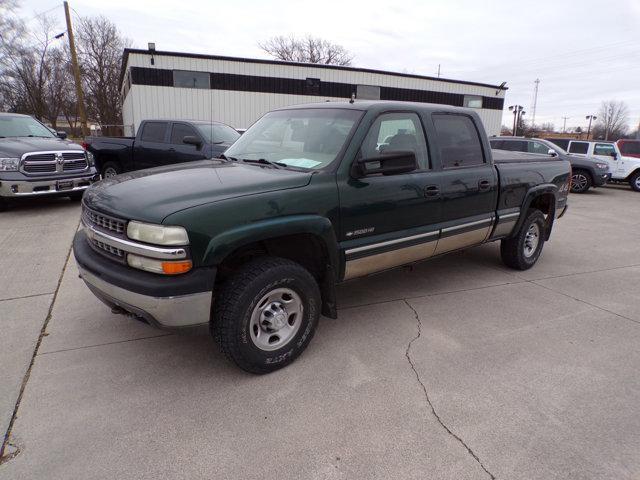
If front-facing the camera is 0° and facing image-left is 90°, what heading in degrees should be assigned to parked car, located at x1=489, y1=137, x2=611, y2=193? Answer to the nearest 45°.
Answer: approximately 315°

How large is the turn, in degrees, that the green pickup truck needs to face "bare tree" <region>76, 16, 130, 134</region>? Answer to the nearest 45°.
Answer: approximately 90° to its right

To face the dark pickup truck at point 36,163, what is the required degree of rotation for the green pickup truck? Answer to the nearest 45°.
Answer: approximately 90° to its right

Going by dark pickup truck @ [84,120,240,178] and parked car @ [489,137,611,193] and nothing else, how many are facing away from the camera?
0

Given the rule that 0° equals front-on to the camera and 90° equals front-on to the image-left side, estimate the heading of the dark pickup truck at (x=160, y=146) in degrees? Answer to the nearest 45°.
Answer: approximately 315°

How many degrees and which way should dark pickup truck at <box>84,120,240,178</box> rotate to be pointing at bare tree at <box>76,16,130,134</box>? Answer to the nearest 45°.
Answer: approximately 135° to its left

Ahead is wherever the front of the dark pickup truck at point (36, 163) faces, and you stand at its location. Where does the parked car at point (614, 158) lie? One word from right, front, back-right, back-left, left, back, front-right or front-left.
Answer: front-left

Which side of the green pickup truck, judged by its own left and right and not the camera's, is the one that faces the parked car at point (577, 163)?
back

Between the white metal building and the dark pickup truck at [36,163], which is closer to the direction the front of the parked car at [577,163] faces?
the dark pickup truck

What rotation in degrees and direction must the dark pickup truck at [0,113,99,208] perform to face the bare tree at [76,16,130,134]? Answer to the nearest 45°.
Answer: approximately 135° to its left

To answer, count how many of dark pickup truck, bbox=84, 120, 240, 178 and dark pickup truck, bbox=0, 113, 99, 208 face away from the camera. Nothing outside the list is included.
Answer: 0
